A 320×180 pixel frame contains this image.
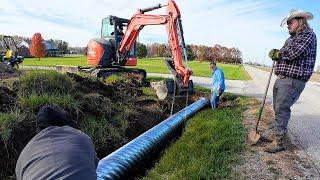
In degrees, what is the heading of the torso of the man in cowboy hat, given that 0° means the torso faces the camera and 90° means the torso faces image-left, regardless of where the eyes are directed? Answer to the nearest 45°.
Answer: approximately 90°

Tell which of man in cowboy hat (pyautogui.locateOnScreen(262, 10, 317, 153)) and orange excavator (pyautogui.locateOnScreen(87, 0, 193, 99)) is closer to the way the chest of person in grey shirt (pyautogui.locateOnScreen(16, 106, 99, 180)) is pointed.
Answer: the orange excavator

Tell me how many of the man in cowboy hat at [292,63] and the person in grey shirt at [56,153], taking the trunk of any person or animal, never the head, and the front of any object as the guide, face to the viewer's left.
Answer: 1

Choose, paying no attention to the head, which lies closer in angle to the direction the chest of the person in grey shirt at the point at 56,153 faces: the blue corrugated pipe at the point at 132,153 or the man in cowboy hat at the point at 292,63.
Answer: the blue corrugated pipe

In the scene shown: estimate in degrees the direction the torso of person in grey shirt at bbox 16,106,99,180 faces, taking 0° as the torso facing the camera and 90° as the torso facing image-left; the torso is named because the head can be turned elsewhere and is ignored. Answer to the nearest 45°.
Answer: approximately 180°

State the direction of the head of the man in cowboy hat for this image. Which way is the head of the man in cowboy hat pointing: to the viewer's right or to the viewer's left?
to the viewer's left

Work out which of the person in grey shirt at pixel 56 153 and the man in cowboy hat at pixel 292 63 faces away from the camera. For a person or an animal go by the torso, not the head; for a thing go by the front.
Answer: the person in grey shirt
